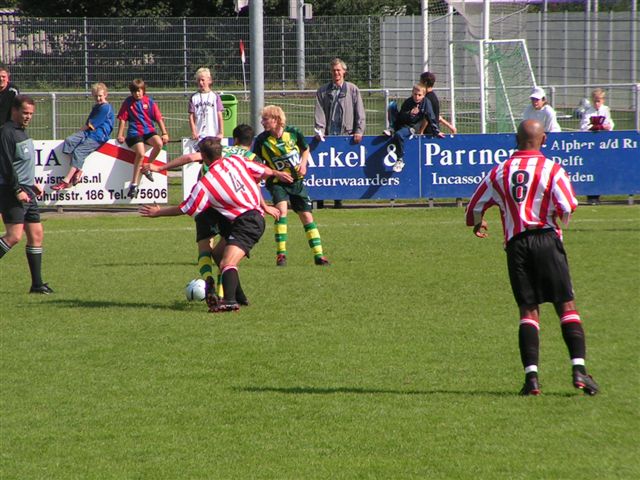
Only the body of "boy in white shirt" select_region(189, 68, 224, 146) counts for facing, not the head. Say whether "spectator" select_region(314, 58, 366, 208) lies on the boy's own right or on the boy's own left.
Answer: on the boy's own left

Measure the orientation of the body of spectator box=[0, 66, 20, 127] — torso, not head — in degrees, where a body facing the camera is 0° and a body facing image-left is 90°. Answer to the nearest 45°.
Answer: approximately 0°

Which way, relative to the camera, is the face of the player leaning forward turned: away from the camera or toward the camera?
away from the camera

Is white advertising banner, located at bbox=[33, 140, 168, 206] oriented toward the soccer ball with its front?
yes

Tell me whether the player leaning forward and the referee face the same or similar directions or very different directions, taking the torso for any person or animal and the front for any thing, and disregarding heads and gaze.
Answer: very different directions

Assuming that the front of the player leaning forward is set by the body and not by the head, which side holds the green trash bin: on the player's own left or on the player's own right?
on the player's own right

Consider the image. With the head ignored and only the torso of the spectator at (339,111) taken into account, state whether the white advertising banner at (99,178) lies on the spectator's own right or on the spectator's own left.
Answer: on the spectator's own right

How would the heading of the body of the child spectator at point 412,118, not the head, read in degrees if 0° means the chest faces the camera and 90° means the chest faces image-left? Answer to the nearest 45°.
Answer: approximately 45°
